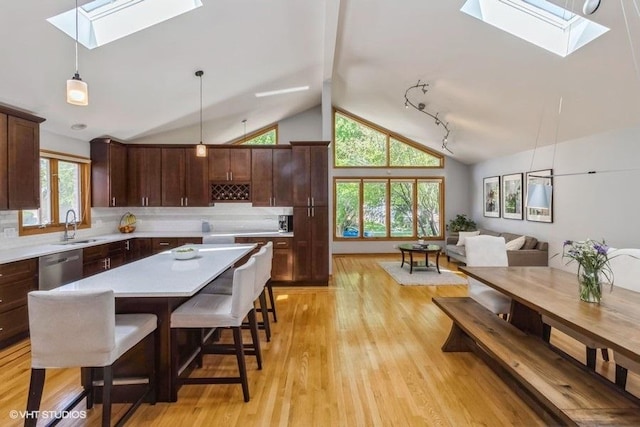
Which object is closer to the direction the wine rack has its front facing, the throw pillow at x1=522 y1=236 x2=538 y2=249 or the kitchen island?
the kitchen island

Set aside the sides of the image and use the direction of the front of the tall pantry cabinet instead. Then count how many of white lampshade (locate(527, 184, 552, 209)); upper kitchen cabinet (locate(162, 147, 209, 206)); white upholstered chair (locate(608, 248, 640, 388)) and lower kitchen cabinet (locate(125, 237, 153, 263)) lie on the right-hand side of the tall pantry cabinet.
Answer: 2

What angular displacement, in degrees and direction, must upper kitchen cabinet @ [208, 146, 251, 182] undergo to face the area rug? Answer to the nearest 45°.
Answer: approximately 90° to its left

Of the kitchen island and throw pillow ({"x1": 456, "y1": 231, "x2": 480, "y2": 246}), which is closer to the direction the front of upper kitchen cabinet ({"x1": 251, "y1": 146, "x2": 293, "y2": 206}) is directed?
the kitchen island

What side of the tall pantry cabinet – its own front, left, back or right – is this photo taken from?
front

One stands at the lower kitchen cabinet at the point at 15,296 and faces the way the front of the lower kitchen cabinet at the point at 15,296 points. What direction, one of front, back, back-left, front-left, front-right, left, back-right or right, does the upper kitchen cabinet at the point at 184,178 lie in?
left

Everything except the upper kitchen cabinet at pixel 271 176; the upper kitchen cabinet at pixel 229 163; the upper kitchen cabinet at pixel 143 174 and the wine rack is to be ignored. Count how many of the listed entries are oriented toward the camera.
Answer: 4

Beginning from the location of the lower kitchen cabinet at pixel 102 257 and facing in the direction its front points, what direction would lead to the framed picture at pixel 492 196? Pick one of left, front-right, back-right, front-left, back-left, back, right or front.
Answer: front-left

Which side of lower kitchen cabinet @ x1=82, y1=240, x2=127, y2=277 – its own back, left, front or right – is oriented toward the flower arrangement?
front

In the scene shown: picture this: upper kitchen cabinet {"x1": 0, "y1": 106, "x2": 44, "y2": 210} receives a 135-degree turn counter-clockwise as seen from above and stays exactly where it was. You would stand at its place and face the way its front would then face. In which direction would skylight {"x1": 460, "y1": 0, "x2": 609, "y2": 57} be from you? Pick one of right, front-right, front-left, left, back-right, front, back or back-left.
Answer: back-right

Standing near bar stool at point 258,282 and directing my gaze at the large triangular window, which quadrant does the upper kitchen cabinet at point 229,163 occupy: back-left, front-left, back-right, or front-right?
front-left

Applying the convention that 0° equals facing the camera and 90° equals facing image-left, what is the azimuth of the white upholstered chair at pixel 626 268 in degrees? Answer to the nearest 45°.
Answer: approximately 45°

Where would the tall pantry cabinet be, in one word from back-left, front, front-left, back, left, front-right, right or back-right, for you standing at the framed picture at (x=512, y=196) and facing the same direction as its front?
front

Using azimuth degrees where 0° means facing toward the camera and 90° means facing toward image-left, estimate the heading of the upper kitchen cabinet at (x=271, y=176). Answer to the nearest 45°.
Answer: approximately 0°

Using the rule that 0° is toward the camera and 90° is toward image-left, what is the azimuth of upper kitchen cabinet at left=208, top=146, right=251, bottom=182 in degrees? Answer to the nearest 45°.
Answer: approximately 0°

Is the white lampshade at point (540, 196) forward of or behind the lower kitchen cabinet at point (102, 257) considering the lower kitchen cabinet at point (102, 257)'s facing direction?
forward

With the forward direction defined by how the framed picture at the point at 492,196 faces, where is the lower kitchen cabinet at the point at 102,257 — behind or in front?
in front

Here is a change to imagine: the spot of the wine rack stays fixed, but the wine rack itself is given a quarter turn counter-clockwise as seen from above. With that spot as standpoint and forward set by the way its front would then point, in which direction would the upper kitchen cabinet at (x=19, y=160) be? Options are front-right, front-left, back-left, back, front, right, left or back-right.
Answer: back-right

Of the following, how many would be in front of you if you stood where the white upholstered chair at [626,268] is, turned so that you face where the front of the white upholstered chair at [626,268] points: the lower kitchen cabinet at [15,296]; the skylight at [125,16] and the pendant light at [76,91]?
3
